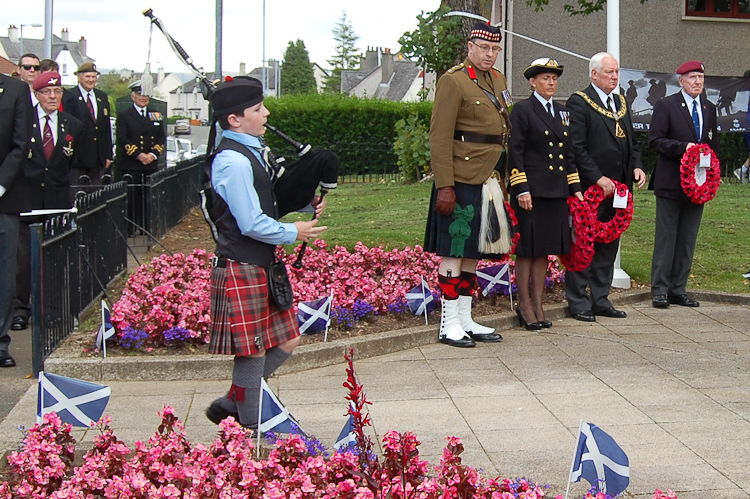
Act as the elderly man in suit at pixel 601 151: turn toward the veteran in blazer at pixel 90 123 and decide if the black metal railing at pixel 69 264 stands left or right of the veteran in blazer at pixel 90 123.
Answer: left

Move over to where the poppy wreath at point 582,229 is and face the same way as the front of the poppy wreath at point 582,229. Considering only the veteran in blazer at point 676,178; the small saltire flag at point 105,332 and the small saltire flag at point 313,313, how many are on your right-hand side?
2

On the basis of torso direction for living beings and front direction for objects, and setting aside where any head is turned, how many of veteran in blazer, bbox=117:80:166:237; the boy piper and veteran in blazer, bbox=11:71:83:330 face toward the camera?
2

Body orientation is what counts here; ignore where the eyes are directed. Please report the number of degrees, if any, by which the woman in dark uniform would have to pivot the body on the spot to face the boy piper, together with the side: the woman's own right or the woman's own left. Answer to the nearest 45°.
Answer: approximately 45° to the woman's own right

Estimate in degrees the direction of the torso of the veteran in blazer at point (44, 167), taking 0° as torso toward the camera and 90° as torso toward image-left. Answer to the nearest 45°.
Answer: approximately 0°

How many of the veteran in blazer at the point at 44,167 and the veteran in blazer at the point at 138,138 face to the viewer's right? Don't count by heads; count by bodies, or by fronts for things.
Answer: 0

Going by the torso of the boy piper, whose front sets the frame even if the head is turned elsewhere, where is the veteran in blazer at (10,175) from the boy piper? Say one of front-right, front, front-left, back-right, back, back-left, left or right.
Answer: back-left

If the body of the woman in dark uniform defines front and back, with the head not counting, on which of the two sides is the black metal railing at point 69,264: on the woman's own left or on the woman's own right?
on the woman's own right

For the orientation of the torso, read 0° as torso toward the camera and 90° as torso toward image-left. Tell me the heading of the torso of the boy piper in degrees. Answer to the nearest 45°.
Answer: approximately 270°

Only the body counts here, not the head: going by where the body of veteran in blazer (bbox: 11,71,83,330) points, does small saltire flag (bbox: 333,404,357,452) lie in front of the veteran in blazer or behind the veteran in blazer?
in front

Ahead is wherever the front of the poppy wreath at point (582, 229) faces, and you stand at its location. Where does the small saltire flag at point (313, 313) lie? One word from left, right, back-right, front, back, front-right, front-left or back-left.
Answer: right

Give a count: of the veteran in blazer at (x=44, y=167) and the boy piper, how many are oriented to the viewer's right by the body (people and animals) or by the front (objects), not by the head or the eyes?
1

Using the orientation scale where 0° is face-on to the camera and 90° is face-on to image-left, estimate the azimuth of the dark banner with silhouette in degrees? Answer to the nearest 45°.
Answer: approximately 0°
